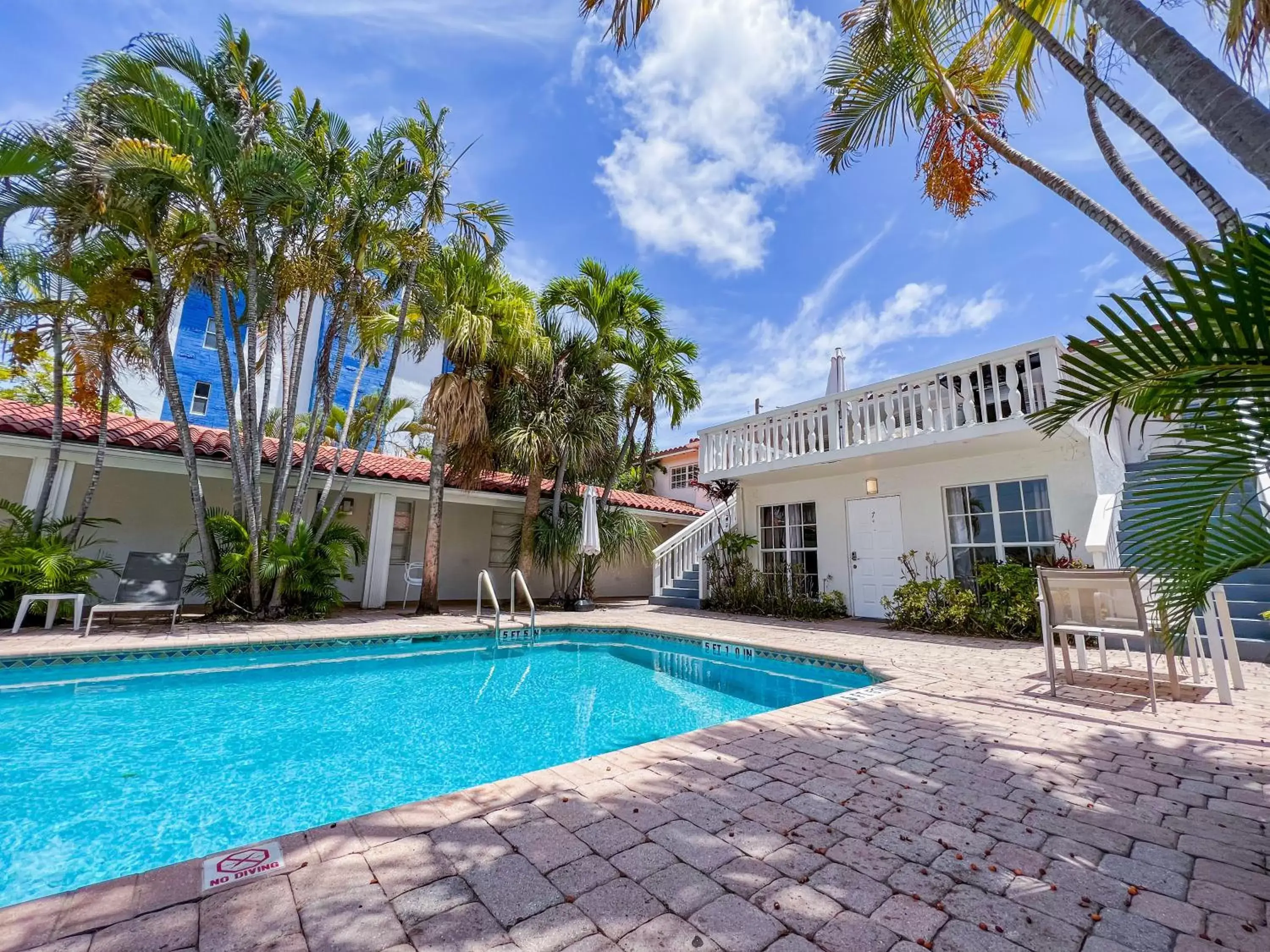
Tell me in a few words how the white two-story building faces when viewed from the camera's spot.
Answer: facing the viewer and to the left of the viewer

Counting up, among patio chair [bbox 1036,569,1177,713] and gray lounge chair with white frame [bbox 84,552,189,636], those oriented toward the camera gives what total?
1

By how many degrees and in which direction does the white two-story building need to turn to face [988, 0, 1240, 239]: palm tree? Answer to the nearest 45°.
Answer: approximately 45° to its left

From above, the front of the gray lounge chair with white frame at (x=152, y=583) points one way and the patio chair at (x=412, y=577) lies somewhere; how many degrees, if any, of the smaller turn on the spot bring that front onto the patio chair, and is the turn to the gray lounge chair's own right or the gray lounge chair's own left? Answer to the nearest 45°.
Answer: approximately 135° to the gray lounge chair's own left

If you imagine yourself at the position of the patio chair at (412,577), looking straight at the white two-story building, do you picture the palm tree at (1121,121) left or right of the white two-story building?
right

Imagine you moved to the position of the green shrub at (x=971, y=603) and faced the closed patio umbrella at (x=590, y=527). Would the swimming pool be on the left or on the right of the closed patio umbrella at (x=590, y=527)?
left

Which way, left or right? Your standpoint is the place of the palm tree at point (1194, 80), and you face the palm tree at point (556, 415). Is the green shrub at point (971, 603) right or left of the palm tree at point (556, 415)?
right

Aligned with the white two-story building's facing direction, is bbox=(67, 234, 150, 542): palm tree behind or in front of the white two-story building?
in front
